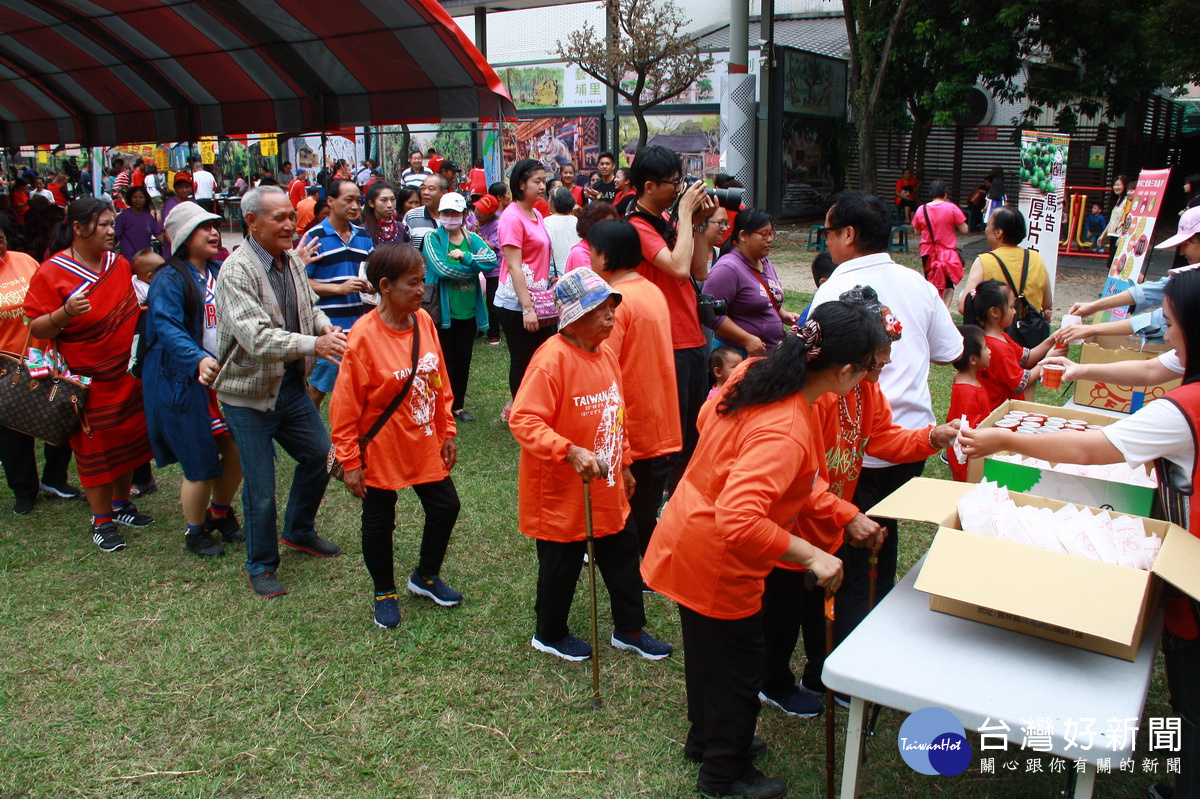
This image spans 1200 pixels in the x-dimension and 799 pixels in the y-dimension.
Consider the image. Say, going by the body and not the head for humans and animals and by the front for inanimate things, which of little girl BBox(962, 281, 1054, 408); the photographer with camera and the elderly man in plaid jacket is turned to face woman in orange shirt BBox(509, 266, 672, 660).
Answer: the elderly man in plaid jacket

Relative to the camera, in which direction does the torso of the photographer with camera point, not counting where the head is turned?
to the viewer's right

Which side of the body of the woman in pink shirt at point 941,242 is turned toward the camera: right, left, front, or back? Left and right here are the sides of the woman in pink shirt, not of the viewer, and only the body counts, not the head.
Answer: back

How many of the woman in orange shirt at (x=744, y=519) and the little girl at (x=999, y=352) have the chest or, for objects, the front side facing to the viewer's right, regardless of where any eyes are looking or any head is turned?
2

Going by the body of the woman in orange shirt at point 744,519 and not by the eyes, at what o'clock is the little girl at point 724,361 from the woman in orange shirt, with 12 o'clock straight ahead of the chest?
The little girl is roughly at 9 o'clock from the woman in orange shirt.

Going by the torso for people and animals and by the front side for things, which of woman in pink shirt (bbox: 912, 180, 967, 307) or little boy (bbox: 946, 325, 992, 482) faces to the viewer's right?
the little boy

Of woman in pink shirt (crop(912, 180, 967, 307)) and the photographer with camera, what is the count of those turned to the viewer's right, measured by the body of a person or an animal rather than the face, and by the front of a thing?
1

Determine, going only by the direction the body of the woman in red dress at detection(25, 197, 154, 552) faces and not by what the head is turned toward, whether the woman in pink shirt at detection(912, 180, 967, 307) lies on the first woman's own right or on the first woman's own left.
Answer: on the first woman's own left

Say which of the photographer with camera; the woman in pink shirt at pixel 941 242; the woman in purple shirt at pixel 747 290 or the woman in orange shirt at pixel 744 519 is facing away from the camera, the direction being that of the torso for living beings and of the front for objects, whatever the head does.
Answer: the woman in pink shirt

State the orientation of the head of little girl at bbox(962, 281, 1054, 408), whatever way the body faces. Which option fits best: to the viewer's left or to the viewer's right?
to the viewer's right

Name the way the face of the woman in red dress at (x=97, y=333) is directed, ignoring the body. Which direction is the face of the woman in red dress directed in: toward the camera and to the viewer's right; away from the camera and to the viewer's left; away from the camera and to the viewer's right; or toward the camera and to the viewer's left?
toward the camera and to the viewer's right

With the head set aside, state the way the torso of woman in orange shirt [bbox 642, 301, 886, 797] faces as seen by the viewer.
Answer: to the viewer's right
